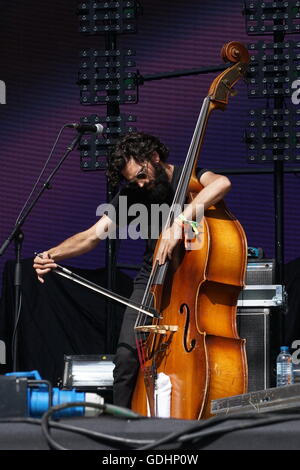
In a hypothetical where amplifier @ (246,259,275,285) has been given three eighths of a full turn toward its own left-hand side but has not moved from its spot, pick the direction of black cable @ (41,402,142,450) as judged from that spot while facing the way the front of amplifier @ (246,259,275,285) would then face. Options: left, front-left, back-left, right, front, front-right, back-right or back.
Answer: back-right

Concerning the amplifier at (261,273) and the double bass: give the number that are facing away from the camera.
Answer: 0

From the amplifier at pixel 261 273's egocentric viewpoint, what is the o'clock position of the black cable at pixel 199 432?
The black cable is roughly at 12 o'clock from the amplifier.

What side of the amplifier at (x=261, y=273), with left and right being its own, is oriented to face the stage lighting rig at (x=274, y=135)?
back

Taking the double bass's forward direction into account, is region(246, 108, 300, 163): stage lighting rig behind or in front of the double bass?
behind

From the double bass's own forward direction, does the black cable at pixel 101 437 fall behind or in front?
in front

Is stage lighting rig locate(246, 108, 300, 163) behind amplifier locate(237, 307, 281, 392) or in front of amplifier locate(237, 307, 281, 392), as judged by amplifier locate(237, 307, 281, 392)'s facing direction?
behind

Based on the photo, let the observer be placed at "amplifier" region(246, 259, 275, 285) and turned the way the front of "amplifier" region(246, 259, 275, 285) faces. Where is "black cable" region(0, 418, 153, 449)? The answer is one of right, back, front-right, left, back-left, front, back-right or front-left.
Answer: front

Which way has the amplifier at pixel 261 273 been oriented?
toward the camera

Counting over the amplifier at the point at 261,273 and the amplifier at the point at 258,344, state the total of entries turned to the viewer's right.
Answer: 0

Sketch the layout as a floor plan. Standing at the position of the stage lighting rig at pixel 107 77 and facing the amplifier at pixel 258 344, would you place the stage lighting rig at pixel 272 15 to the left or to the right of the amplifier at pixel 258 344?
left

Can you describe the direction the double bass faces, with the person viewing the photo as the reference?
facing the viewer and to the left of the viewer
